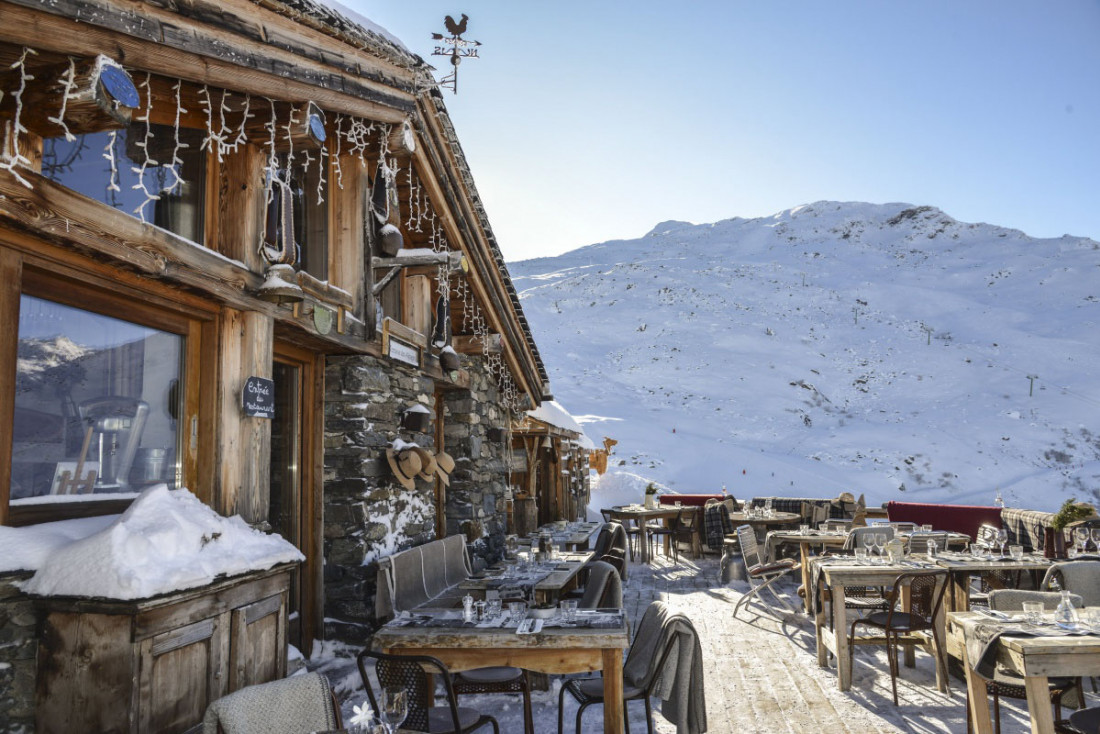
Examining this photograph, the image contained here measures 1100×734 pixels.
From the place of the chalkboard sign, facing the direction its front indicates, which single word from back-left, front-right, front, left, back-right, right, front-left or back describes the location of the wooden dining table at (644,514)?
left

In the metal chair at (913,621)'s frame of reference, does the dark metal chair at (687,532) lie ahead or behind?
ahead

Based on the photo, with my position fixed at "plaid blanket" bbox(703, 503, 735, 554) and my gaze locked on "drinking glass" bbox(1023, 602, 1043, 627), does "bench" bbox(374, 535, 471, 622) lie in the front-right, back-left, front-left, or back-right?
front-right

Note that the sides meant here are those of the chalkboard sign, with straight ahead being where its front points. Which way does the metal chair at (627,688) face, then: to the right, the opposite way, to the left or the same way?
the opposite way

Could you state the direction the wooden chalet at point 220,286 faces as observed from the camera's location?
facing the viewer and to the right of the viewer

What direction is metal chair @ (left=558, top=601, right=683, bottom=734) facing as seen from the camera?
to the viewer's left

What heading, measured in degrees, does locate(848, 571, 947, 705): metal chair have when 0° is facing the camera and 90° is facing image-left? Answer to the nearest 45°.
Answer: approximately 135°

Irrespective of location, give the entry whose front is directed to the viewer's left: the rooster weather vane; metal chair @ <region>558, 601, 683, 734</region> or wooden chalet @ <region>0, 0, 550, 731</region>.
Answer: the metal chair

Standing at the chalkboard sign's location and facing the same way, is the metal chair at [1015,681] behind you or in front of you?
in front

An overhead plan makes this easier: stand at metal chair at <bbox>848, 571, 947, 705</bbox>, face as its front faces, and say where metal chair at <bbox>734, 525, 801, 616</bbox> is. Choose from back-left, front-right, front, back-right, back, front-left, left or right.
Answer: front

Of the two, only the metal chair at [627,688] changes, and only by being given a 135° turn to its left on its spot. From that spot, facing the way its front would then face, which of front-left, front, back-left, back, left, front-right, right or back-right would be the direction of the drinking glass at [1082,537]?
left

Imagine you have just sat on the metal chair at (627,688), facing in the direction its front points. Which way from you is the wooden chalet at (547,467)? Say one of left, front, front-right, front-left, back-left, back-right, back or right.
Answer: right
